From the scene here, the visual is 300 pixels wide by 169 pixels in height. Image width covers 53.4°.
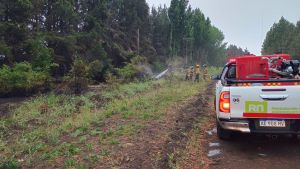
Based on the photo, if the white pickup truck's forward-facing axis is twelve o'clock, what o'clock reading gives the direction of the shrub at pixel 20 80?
The shrub is roughly at 10 o'clock from the white pickup truck.

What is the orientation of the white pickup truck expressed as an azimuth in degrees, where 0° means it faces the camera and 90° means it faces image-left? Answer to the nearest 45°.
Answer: approximately 180°

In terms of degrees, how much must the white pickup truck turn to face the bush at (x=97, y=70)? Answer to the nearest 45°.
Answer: approximately 45° to its left

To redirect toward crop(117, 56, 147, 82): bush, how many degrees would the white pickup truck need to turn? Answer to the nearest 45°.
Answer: approximately 45° to its left

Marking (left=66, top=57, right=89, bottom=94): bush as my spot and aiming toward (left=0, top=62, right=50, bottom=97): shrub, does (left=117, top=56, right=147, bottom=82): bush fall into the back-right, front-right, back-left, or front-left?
back-right
